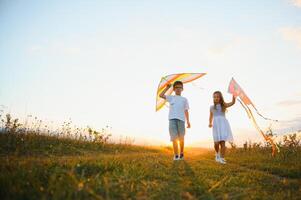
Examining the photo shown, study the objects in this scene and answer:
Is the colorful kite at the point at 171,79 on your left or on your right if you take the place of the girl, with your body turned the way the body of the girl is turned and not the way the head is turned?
on your right

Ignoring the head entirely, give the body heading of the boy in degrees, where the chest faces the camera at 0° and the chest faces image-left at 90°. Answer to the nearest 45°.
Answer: approximately 0°

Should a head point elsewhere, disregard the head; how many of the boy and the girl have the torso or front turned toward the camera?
2

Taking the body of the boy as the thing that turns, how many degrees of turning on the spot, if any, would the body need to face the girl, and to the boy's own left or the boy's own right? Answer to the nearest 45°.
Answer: approximately 90° to the boy's own left

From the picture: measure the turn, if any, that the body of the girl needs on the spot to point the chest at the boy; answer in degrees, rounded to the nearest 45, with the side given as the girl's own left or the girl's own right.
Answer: approximately 45° to the girl's own right
